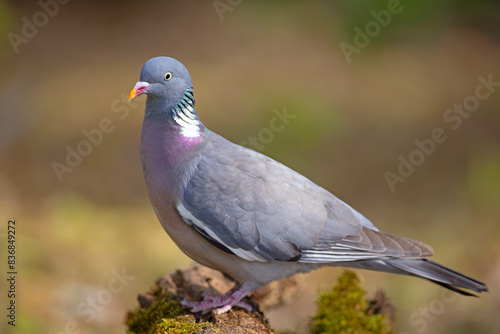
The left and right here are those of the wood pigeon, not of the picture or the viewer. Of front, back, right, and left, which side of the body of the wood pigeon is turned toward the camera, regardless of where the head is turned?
left
